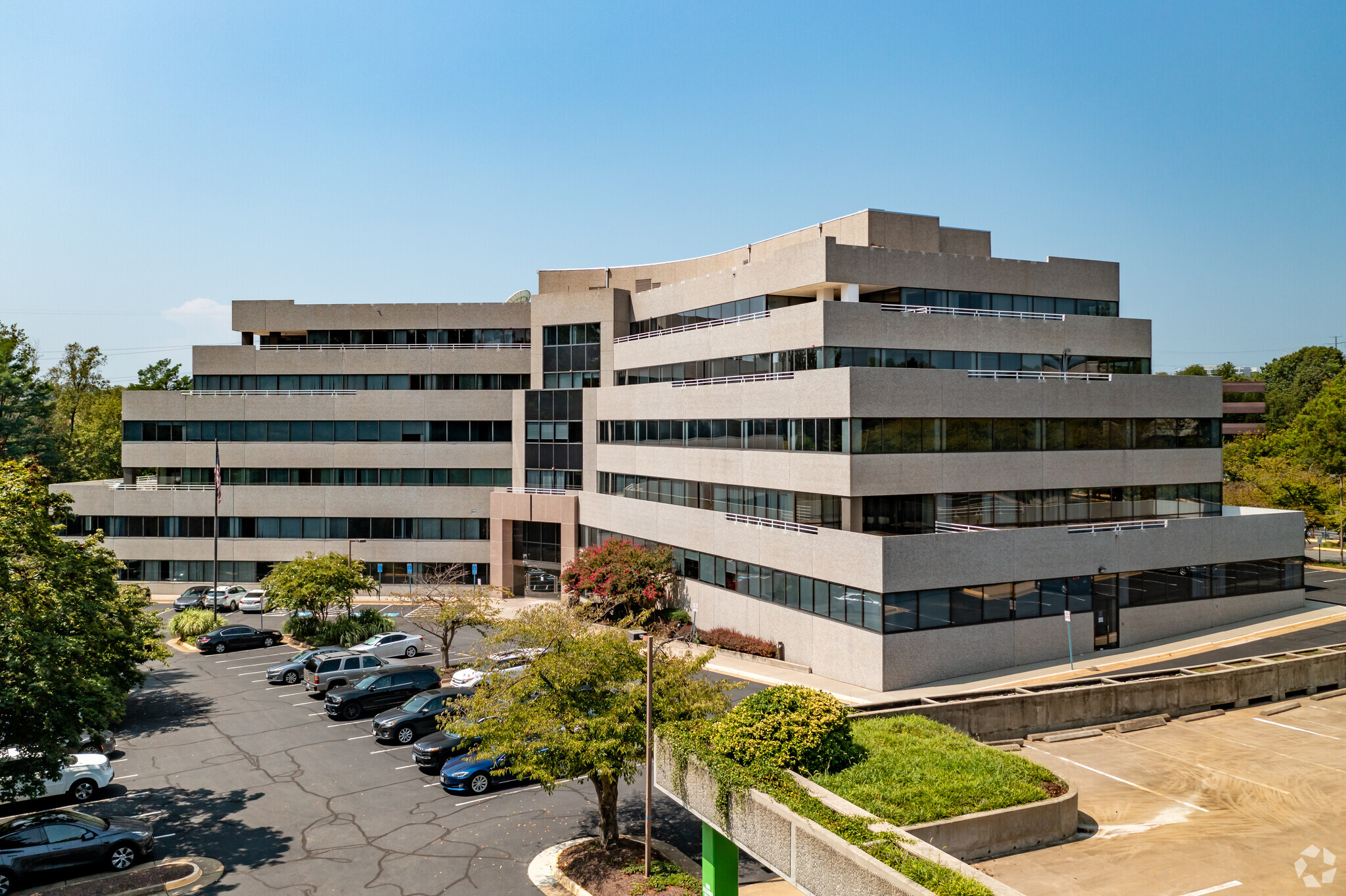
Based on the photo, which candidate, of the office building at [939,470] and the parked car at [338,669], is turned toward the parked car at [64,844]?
the office building

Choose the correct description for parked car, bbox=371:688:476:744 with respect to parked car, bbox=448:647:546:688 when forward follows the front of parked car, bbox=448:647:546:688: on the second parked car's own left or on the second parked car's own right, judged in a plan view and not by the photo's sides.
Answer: on the second parked car's own left

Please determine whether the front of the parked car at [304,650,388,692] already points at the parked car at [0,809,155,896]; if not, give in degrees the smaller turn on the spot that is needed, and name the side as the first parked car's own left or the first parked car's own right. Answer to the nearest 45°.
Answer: approximately 135° to the first parked car's own right

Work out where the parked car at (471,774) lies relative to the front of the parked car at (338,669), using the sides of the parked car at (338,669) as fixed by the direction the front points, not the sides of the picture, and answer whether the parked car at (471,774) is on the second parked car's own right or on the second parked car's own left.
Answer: on the second parked car's own right
